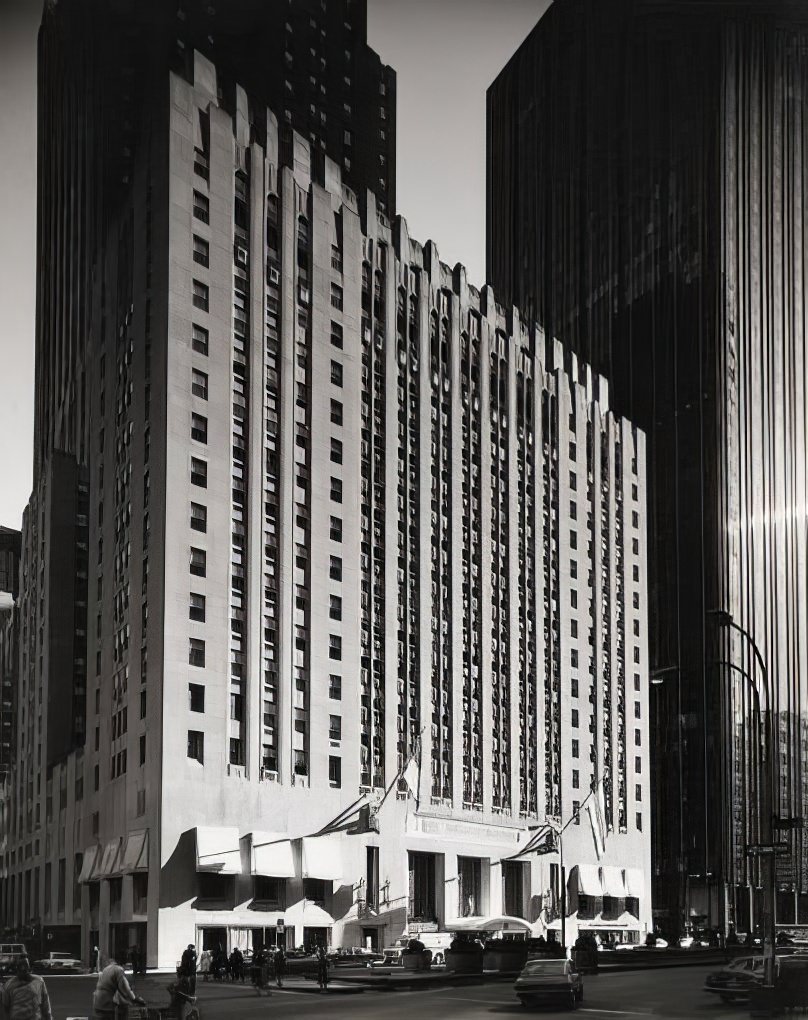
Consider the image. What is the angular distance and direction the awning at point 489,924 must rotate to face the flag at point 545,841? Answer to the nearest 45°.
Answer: approximately 135° to its left

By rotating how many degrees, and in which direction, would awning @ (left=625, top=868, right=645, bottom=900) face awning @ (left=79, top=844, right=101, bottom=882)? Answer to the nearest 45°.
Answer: approximately 90° to its right

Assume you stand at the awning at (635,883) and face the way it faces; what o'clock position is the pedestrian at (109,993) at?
The pedestrian is roughly at 2 o'clock from the awning.

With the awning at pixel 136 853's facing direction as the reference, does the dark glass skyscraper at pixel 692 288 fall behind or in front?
behind
